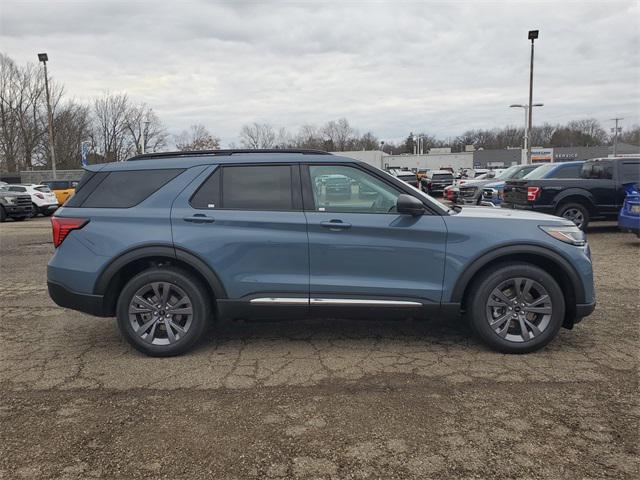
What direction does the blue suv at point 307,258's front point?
to the viewer's right

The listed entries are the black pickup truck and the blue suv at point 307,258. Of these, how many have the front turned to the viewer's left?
0

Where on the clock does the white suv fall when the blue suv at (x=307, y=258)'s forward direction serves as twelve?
The white suv is roughly at 8 o'clock from the blue suv.

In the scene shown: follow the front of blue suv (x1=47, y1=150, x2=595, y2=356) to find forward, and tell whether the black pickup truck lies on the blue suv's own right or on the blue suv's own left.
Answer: on the blue suv's own left

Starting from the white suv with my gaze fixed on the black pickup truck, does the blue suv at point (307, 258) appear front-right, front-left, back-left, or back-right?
front-right

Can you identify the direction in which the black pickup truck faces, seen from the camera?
facing away from the viewer and to the right of the viewer

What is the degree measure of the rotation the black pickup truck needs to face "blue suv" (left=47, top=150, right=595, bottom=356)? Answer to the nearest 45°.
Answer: approximately 135° to its right

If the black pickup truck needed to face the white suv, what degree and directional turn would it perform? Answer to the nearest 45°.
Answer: approximately 135° to its left
